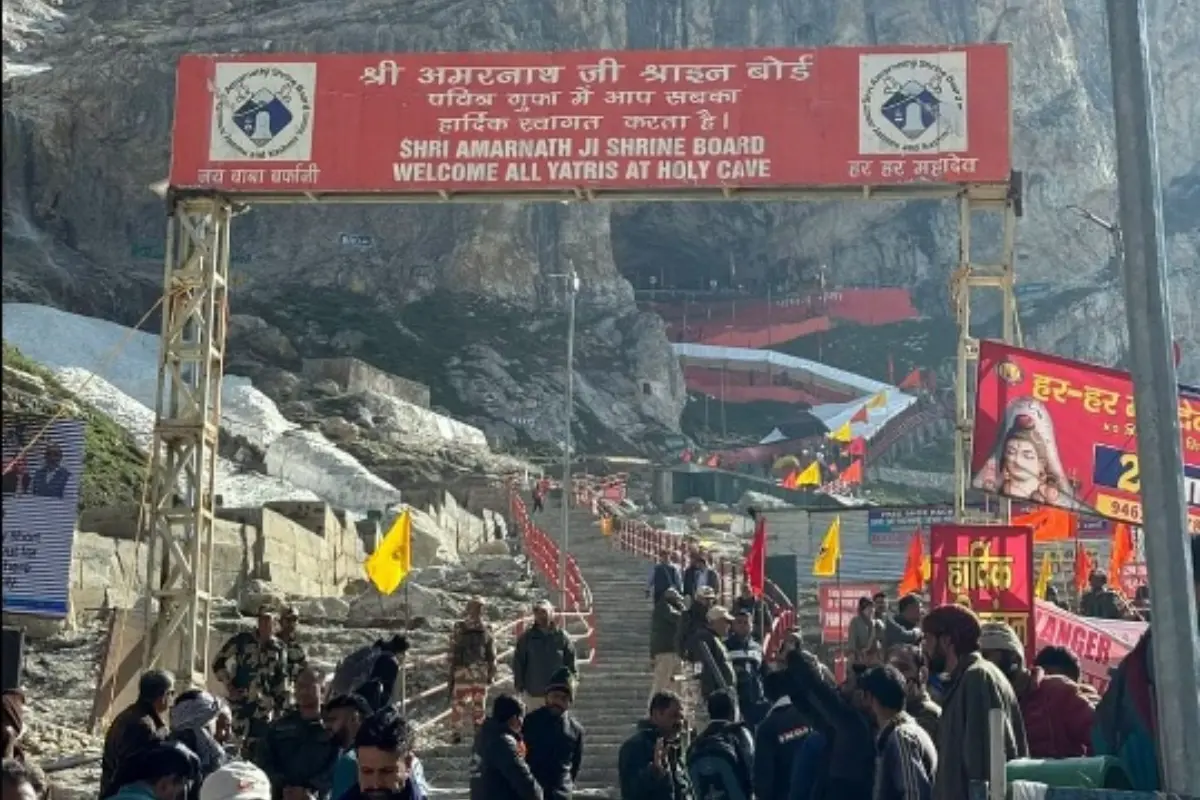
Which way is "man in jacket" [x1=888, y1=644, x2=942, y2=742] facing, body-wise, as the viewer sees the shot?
to the viewer's left

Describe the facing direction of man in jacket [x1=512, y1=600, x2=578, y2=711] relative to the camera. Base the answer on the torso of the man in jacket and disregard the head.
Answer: toward the camera

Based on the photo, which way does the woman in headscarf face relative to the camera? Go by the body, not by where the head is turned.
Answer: to the viewer's right

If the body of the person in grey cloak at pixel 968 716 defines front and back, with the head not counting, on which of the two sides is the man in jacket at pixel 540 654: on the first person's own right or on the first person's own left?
on the first person's own right

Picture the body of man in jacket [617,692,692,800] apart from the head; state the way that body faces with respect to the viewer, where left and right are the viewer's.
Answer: facing the viewer and to the right of the viewer

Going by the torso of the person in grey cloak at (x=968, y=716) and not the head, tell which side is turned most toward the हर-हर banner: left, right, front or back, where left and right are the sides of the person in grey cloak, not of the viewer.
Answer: right

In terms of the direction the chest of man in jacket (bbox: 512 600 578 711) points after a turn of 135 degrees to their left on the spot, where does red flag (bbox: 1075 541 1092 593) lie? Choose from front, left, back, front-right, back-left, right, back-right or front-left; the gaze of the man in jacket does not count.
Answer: front

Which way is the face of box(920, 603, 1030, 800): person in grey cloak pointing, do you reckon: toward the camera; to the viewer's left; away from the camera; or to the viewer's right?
to the viewer's left
